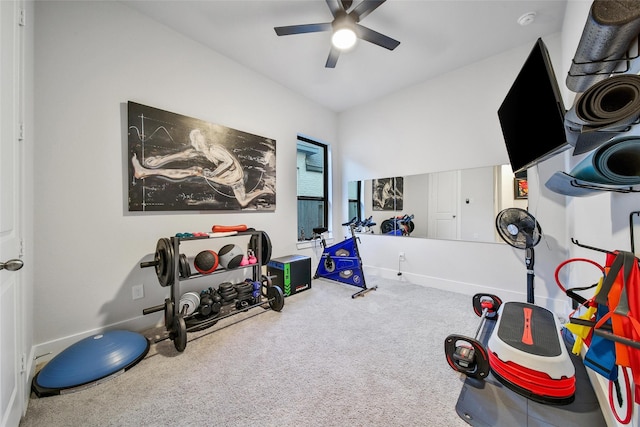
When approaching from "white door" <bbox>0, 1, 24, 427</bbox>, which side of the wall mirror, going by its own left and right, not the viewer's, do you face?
front

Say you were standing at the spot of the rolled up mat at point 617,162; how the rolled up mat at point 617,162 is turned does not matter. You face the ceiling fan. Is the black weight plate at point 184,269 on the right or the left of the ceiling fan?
left

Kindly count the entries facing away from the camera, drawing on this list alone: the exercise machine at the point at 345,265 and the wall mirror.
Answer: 0

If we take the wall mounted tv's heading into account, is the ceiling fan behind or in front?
in front

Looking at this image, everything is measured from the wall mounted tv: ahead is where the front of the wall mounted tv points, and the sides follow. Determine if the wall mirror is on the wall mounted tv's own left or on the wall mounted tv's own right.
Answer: on the wall mounted tv's own right

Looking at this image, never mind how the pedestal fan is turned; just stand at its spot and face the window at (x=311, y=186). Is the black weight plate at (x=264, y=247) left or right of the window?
left

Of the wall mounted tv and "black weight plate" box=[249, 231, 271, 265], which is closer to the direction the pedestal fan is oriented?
the black weight plate

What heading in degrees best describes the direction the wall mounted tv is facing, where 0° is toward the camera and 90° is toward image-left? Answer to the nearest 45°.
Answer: approximately 45°

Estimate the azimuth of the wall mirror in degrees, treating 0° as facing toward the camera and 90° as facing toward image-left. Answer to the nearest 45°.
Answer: approximately 45°

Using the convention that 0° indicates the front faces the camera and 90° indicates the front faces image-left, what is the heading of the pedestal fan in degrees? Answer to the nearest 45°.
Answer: approximately 45°

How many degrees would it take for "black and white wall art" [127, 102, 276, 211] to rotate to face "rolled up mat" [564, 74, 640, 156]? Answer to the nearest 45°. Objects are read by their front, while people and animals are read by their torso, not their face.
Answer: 0° — it already faces it

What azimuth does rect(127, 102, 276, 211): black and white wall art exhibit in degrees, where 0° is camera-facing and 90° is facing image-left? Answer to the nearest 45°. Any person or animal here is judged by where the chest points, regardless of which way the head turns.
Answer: approximately 315°

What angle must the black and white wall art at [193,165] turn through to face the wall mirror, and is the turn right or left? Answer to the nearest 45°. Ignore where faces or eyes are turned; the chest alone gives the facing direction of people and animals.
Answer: approximately 45° to its left
